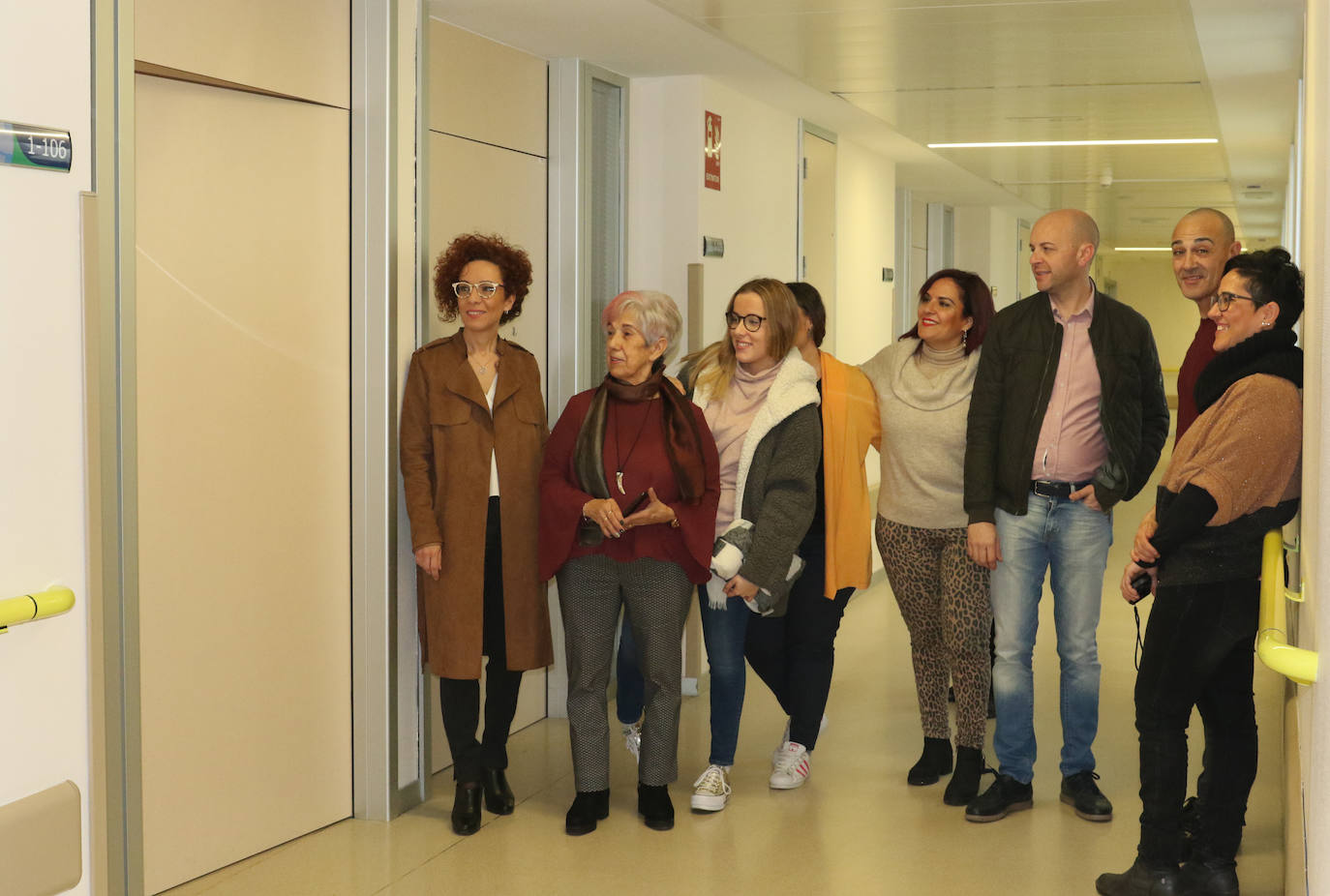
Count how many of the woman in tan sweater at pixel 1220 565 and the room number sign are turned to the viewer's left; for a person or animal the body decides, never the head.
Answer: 1

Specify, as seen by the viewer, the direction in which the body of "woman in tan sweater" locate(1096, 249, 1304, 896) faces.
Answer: to the viewer's left

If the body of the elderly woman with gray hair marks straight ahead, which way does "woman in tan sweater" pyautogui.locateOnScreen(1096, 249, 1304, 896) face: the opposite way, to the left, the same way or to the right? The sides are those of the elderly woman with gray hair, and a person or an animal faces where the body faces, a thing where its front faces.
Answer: to the right

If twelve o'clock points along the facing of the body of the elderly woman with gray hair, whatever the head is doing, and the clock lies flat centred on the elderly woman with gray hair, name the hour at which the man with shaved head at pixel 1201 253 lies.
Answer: The man with shaved head is roughly at 9 o'clock from the elderly woman with gray hair.

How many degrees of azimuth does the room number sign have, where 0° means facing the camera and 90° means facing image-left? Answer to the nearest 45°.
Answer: approximately 315°

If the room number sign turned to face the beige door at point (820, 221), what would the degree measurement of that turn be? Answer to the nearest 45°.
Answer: approximately 90° to its left

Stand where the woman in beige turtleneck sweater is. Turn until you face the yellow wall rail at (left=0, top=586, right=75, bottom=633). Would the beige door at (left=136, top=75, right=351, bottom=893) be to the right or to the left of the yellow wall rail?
right

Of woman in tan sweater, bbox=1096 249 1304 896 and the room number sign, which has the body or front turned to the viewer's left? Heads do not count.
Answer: the woman in tan sweater

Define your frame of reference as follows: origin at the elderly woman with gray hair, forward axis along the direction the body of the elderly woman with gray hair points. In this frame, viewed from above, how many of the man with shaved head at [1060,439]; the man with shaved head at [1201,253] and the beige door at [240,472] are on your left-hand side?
2

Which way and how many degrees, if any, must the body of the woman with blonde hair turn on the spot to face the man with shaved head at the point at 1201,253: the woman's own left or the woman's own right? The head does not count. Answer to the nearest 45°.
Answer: approximately 135° to the woman's own left

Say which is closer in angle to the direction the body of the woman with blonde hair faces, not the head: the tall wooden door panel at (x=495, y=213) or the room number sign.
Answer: the room number sign
